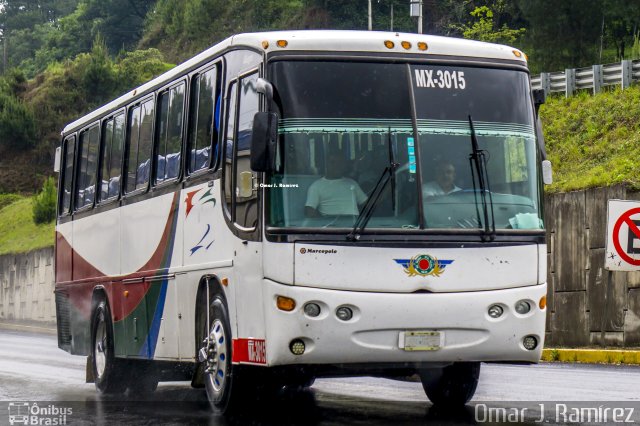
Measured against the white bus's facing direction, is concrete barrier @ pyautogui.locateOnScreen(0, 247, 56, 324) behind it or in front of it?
behind

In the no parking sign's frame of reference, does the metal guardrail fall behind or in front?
behind

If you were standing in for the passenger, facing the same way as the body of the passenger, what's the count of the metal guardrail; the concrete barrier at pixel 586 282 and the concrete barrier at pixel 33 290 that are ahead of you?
0

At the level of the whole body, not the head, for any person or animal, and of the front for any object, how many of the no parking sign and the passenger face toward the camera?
2

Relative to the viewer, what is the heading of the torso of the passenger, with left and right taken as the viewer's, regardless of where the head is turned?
facing the viewer

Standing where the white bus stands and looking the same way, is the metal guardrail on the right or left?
on its left

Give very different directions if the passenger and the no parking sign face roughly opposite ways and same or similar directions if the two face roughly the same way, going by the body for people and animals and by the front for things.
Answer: same or similar directions

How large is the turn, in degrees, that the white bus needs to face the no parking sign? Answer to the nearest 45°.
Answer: approximately 90° to its left

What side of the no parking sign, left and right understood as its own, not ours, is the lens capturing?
front

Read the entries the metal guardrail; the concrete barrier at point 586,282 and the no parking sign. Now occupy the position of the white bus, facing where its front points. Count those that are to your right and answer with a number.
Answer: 0

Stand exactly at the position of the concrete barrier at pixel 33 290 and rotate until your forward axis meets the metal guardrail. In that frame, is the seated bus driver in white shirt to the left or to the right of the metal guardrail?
right

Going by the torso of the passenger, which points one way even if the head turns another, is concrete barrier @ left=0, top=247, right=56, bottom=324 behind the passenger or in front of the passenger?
behind

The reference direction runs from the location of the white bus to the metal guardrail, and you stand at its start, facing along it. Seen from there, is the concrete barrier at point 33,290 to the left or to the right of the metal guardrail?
left

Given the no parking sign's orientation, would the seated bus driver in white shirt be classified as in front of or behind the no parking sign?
in front

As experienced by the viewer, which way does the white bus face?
facing the viewer and to the right of the viewer
